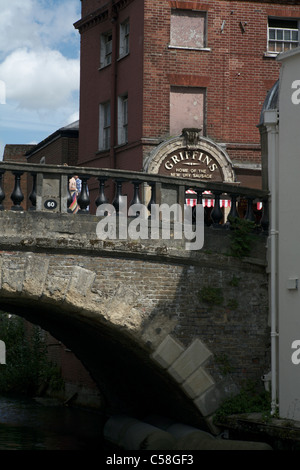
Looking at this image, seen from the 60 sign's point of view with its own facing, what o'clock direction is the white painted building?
The white painted building is roughly at 9 o'clock from the 60 sign.

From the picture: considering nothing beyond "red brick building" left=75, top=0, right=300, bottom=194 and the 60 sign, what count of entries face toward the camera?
2

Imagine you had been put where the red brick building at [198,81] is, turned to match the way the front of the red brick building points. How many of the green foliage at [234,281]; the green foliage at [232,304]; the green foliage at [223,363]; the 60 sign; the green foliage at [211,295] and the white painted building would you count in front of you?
6

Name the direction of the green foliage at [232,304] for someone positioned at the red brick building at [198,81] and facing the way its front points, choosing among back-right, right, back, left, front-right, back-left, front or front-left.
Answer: front

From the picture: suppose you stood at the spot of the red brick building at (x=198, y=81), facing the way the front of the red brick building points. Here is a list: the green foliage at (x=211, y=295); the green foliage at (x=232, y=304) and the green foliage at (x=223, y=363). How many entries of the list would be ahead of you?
3

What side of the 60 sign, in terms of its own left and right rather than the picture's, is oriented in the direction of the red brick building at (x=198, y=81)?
back

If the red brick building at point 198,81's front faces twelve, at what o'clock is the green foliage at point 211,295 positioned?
The green foliage is roughly at 12 o'clock from the red brick building.

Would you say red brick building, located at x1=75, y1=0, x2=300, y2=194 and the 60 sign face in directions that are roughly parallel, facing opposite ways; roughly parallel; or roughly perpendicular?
roughly parallel

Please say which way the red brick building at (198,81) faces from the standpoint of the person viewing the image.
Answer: facing the viewer

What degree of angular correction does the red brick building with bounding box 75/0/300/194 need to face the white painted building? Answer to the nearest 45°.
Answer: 0° — it already faces it

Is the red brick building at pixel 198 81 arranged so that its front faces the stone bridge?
yes

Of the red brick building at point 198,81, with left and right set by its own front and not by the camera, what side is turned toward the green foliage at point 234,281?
front

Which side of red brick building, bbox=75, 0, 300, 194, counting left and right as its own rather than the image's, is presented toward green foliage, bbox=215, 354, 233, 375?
front

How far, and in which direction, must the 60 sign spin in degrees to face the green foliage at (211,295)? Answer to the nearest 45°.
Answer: approximately 90° to its left

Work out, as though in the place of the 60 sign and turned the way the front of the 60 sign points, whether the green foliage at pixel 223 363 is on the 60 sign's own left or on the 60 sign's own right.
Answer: on the 60 sign's own left

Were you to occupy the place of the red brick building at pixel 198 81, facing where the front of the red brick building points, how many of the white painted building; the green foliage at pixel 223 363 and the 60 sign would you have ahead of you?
3
